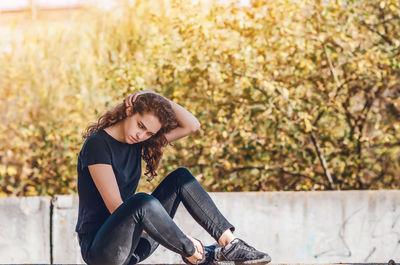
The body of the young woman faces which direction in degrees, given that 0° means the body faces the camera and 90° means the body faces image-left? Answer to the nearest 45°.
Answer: approximately 315°
